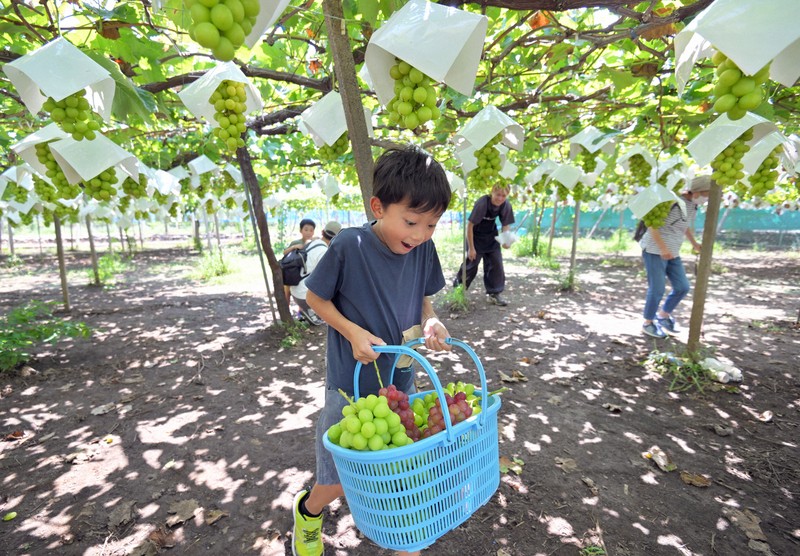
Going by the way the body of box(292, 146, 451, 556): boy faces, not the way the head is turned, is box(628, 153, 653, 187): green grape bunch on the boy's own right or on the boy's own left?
on the boy's own left

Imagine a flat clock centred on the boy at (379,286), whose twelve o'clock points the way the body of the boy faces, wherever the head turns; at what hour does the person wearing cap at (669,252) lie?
The person wearing cap is roughly at 9 o'clock from the boy.

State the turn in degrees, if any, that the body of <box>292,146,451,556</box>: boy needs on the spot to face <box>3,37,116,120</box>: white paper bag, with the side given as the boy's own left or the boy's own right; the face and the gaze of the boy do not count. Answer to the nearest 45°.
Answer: approximately 135° to the boy's own right

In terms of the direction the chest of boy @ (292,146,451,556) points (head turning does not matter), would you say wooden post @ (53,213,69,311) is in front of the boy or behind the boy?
behind

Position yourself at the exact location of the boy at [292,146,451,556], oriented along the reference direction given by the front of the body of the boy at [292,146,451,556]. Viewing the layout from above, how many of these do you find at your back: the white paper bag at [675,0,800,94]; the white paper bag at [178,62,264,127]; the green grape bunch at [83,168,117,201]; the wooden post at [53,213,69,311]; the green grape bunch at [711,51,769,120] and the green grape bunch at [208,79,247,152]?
4

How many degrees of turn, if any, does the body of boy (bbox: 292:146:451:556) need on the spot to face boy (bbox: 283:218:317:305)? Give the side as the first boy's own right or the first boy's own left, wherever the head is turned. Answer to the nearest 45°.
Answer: approximately 135° to the first boy's own left

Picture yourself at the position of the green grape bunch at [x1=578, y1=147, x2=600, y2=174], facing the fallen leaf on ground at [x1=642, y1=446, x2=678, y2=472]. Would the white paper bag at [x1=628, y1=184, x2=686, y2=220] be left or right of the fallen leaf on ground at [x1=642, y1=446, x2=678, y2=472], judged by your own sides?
left

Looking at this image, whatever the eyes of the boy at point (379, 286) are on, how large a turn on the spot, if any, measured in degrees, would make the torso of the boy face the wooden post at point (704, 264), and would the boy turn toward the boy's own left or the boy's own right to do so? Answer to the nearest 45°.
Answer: approximately 90° to the boy's own left

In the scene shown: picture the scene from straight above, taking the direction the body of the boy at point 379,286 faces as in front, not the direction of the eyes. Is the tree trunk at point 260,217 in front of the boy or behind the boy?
behind

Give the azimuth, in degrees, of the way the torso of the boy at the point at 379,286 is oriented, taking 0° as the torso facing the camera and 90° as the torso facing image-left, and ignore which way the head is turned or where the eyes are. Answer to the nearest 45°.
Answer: approximately 315°

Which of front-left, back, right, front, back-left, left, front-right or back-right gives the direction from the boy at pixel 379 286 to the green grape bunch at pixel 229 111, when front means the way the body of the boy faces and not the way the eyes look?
back

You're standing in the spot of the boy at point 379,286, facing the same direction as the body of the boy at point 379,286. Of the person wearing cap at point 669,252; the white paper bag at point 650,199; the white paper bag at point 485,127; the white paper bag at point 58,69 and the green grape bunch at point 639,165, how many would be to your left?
4
